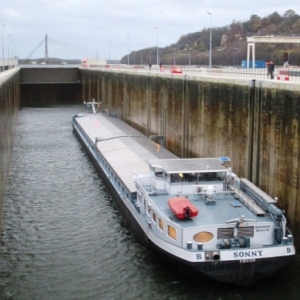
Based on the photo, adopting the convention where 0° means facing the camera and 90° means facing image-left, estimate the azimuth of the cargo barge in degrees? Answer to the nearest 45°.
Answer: approximately 135°
